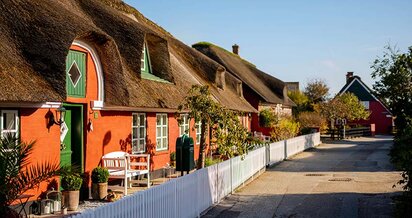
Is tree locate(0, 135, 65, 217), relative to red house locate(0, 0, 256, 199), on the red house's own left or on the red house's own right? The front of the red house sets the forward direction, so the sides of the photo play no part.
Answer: on the red house's own right

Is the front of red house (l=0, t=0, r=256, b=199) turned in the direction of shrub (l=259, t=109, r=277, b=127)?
no

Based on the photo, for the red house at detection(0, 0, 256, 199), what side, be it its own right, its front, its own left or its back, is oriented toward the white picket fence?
front

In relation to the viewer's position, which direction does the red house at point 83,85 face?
facing the viewer and to the right of the viewer

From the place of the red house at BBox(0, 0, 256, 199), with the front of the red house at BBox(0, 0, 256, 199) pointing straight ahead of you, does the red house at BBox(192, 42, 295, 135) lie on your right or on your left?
on your left

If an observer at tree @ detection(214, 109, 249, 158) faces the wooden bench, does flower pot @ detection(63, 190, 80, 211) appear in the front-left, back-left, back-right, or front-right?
front-left

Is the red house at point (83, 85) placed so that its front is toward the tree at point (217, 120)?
no
